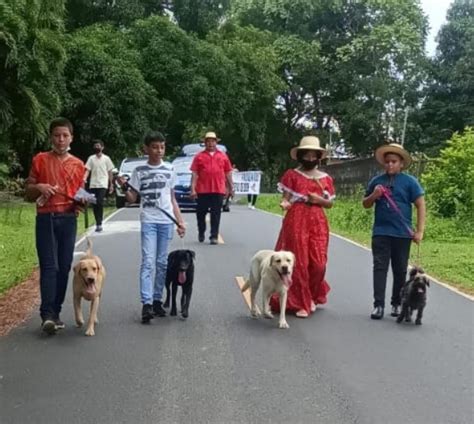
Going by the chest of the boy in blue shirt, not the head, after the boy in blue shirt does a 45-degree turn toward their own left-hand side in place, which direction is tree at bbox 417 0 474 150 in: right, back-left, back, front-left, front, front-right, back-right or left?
back-left

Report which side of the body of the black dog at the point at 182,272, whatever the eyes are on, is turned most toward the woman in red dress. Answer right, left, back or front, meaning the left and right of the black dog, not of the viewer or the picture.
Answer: left

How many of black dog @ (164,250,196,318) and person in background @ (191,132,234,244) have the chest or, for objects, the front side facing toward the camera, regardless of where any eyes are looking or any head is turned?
2

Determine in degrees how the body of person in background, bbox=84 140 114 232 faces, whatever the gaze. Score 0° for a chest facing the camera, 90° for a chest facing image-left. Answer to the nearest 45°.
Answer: approximately 0°

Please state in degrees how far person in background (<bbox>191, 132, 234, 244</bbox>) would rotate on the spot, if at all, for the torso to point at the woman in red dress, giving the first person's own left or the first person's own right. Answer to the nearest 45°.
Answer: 0° — they already face them

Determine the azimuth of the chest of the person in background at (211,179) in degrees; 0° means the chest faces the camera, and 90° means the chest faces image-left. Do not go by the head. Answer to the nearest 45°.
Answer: approximately 0°

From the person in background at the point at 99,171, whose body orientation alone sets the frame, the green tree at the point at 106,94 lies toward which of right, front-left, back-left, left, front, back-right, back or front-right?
back

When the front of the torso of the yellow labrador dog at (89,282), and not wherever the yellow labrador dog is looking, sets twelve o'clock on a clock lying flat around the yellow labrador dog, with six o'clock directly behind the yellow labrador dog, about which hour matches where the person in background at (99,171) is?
The person in background is roughly at 6 o'clock from the yellow labrador dog.

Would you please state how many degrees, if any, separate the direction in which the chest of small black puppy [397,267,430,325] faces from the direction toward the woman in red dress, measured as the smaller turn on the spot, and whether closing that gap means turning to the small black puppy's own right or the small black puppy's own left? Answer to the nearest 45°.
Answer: approximately 135° to the small black puppy's own right
